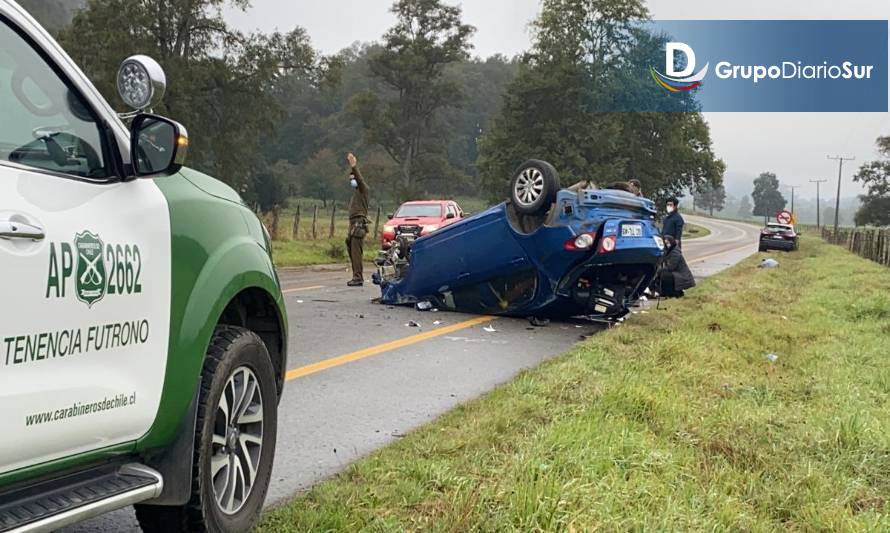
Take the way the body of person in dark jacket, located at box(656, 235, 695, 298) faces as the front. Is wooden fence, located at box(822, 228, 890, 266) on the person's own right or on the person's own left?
on the person's own right

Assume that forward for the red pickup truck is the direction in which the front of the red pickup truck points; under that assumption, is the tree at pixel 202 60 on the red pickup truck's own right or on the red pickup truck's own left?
on the red pickup truck's own right

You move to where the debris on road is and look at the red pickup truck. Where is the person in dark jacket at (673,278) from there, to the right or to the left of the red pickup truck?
right

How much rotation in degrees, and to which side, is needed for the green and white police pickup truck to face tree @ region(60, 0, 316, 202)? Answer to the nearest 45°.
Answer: approximately 45° to its left

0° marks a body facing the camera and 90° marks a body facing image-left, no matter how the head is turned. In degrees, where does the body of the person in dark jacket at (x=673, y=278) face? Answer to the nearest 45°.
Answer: approximately 90°

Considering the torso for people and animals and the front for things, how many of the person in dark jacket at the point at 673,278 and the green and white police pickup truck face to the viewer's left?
1

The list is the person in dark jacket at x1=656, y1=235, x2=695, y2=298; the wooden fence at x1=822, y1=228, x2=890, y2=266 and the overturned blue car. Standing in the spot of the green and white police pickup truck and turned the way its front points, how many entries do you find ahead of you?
3

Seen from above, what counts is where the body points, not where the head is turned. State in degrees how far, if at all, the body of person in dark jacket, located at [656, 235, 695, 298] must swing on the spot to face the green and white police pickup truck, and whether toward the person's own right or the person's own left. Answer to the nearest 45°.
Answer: approximately 90° to the person's own left

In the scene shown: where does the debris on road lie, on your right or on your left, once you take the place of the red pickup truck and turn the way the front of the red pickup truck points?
on your left

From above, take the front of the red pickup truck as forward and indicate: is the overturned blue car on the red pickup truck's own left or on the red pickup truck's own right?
on the red pickup truck's own left

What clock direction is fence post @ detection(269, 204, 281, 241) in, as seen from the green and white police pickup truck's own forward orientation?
The fence post is roughly at 11 o'clock from the green and white police pickup truck.

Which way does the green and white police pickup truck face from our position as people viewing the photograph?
facing away from the viewer and to the right of the viewer
